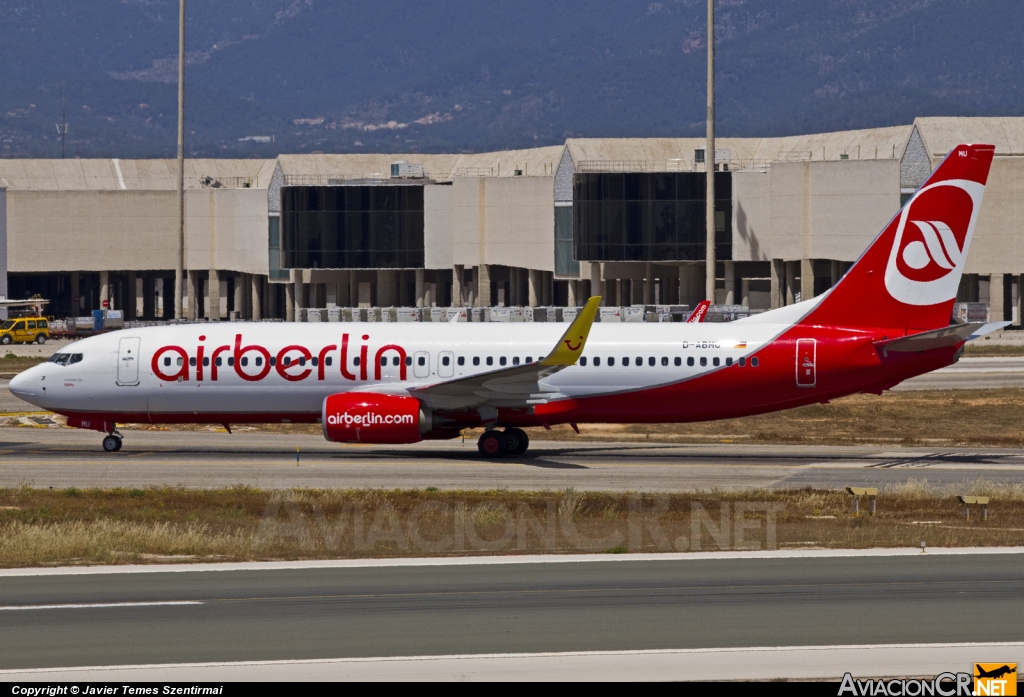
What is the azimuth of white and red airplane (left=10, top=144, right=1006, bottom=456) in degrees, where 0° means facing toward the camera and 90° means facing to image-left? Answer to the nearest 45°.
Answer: approximately 90°
